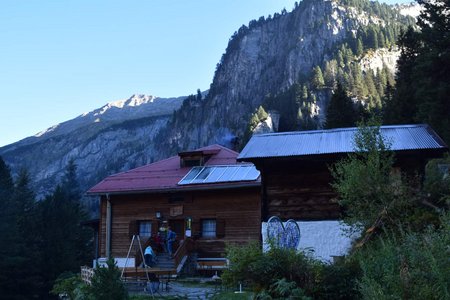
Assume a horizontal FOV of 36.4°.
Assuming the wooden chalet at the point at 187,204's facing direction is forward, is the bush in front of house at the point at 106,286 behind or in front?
in front

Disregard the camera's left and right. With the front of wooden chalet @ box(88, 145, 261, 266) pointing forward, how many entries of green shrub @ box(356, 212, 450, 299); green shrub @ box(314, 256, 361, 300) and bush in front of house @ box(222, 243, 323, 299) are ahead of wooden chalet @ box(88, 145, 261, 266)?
3

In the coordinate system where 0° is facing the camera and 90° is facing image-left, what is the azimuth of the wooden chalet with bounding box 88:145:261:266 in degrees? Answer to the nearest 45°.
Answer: approximately 0°

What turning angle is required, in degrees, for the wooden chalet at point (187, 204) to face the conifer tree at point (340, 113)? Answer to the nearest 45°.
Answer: approximately 135° to its left

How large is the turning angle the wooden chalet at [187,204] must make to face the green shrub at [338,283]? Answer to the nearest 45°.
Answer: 0° — it already faces it

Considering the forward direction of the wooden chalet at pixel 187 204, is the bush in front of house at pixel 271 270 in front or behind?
in front

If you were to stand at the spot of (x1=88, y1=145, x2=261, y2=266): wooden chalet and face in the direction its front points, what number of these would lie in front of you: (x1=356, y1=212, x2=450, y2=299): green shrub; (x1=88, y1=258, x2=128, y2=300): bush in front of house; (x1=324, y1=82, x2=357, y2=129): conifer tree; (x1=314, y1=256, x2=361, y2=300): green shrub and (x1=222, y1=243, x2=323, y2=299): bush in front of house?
4

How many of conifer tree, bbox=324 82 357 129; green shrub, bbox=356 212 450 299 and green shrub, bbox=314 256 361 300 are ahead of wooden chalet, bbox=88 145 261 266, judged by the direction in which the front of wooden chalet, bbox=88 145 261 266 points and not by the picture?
2

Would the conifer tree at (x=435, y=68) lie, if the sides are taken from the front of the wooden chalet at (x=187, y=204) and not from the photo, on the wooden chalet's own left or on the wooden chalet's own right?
on the wooden chalet's own left

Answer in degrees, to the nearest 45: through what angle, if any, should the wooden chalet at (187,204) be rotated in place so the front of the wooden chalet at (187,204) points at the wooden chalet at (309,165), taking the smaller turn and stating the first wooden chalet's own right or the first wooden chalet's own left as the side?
approximately 45° to the first wooden chalet's own left

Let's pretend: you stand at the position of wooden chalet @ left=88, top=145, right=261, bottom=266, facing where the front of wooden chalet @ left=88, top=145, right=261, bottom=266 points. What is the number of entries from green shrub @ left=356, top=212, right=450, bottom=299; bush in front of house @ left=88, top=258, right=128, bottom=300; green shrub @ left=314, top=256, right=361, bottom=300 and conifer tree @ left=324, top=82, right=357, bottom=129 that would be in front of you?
3
